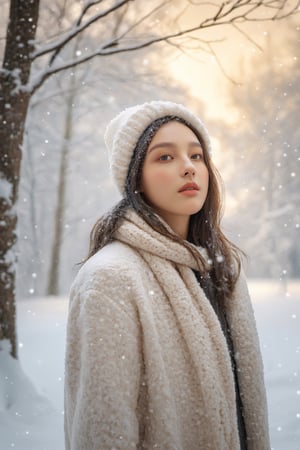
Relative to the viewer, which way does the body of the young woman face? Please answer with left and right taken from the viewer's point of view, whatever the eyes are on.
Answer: facing the viewer and to the right of the viewer

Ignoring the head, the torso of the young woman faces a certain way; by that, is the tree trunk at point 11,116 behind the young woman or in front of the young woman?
behind

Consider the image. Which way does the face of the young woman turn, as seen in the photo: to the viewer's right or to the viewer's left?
to the viewer's right
